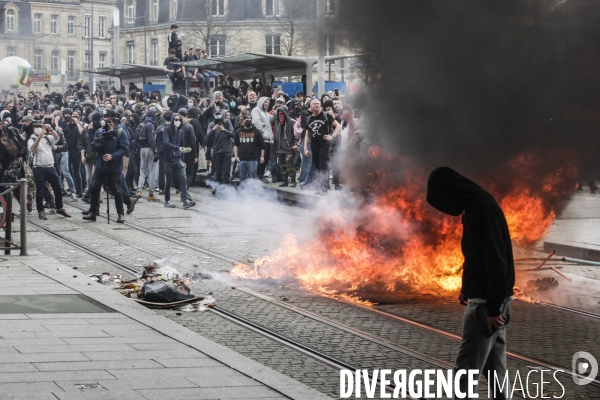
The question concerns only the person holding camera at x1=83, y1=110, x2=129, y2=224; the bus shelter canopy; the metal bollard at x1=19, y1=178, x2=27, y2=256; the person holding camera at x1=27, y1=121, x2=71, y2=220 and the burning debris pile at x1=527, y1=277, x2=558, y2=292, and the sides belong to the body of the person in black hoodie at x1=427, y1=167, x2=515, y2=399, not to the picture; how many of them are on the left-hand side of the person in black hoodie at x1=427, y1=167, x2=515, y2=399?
0

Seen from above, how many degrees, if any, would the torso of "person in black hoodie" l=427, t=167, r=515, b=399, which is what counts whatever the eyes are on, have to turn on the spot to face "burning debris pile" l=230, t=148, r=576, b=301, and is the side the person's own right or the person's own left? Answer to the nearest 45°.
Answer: approximately 90° to the person's own right

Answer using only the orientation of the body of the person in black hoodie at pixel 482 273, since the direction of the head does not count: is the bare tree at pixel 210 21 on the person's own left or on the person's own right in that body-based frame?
on the person's own right

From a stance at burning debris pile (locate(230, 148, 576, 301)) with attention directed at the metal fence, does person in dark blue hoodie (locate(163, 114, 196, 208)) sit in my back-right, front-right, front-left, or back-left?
front-right

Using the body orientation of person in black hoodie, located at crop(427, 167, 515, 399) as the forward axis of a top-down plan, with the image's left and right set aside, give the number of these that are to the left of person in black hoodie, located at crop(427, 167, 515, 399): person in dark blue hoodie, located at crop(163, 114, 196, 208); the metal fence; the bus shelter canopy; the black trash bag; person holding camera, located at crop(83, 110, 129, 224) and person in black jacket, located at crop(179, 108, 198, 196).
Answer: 0

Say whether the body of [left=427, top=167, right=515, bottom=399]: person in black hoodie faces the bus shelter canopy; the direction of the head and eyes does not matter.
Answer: no

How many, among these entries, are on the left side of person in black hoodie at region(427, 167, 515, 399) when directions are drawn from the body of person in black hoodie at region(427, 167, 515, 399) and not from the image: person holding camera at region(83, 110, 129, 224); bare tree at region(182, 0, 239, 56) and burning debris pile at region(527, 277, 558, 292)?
0

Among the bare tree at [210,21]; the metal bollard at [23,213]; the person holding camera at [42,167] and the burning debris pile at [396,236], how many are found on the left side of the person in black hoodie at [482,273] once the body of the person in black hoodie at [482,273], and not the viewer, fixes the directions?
0

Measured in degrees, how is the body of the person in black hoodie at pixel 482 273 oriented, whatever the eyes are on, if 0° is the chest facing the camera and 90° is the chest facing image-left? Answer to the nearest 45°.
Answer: approximately 90°

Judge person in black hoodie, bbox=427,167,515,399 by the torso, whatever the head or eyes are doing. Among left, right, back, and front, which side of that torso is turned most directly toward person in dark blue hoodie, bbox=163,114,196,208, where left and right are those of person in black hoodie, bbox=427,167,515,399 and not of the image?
right

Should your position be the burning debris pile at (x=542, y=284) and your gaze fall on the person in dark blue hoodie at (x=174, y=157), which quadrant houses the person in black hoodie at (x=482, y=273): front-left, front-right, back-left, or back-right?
back-left

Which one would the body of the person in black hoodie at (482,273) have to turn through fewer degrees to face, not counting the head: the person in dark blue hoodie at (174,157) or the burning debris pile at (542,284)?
the person in dark blue hoodie

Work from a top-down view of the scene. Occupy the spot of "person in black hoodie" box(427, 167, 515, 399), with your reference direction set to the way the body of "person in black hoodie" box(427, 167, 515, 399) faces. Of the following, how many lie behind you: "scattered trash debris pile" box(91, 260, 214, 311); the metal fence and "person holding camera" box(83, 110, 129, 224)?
0

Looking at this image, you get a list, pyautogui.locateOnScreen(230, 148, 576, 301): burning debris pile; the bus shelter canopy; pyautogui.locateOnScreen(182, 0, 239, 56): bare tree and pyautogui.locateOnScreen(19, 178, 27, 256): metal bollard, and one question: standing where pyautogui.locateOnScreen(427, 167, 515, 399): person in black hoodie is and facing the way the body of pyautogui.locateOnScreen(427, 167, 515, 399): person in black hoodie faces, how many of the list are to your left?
0

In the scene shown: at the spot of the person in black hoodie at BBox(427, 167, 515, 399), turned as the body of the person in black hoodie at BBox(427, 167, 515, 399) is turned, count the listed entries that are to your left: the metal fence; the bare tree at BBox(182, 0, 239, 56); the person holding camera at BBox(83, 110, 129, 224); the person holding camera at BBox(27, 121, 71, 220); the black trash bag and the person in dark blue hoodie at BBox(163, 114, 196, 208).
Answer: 0

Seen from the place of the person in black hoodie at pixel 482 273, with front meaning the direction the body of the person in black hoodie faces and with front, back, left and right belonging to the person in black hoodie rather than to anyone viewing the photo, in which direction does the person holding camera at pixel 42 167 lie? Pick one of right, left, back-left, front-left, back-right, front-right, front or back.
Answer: front-right

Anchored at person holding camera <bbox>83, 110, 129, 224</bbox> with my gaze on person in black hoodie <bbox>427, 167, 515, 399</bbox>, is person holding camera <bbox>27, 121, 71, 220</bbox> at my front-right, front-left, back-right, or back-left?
back-right
